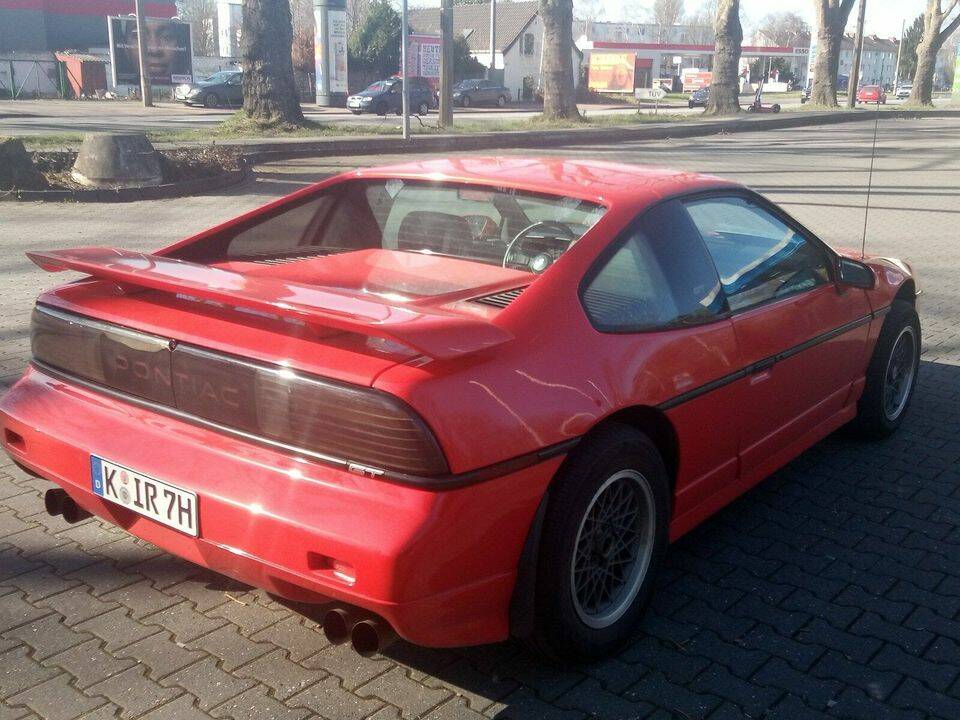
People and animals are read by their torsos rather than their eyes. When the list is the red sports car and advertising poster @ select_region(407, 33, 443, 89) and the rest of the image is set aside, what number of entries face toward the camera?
1

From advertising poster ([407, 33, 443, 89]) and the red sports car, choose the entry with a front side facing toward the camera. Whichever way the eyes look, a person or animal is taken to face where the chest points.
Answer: the advertising poster

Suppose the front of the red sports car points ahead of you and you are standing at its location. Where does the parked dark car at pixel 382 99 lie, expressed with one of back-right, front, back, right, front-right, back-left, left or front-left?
front-left

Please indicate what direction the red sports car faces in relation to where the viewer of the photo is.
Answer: facing away from the viewer and to the right of the viewer

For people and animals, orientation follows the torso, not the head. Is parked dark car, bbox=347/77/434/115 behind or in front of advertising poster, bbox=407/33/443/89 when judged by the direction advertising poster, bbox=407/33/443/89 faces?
in front

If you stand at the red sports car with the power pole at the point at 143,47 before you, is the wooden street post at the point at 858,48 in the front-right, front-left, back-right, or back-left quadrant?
front-right

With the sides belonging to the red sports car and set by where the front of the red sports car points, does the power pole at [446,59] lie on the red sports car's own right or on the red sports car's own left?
on the red sports car's own left

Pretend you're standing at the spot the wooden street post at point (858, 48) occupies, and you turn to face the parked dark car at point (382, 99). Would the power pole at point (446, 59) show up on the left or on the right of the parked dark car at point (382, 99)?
left

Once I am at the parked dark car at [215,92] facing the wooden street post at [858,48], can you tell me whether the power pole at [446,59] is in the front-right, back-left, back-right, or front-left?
front-right

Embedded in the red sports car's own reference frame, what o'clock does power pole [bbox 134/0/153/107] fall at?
The power pole is roughly at 10 o'clock from the red sports car.

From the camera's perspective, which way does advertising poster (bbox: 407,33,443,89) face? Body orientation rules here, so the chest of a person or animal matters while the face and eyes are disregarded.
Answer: toward the camera

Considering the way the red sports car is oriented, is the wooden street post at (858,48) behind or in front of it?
in front

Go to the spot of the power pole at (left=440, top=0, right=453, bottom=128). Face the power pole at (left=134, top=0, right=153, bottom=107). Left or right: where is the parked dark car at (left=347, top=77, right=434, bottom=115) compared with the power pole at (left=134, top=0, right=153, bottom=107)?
right

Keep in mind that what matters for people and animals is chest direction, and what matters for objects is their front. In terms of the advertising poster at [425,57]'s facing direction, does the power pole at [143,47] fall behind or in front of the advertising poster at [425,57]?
in front

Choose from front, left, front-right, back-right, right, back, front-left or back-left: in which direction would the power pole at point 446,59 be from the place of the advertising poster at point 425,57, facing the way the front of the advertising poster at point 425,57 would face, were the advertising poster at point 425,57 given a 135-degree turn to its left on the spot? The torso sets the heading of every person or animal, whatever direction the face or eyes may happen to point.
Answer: back-right

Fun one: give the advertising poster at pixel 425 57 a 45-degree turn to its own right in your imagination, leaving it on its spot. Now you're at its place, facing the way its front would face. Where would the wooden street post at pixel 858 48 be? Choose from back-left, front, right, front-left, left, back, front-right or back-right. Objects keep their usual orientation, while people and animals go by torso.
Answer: back-left

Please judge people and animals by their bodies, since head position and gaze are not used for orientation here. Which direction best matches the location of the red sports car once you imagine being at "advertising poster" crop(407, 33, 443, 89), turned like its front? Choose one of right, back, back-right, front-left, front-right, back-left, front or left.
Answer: front
